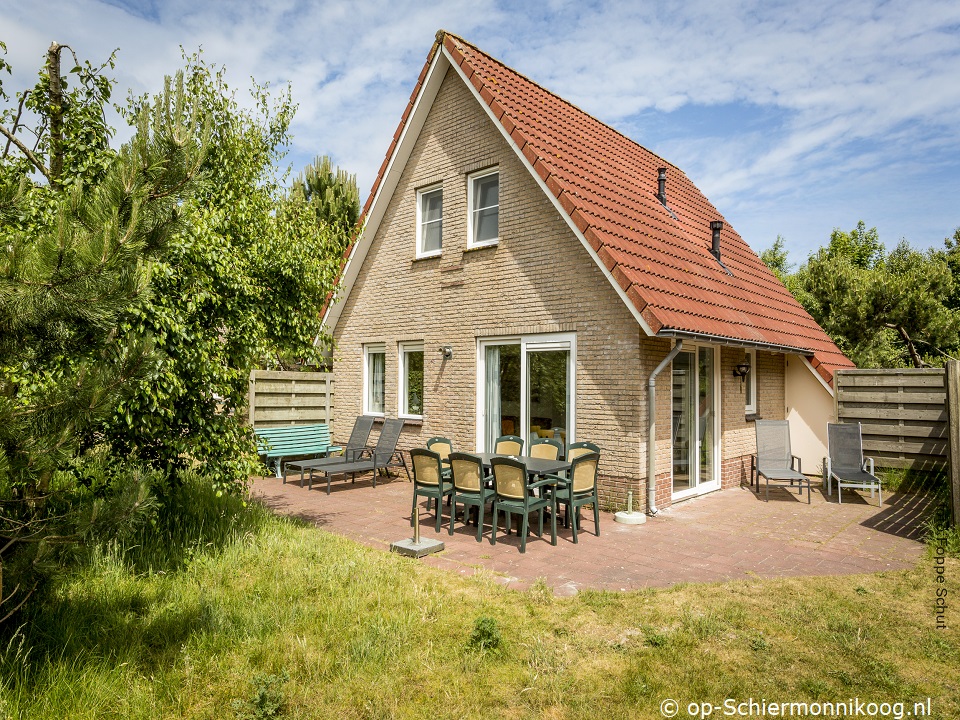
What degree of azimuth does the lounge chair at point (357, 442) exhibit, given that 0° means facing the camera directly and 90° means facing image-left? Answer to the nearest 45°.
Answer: approximately 45°

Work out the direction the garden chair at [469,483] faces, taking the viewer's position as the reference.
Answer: facing away from the viewer and to the right of the viewer

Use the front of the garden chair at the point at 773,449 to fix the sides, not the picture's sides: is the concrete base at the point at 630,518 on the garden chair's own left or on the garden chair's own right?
on the garden chair's own right

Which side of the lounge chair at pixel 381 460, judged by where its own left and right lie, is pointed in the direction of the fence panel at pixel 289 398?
right

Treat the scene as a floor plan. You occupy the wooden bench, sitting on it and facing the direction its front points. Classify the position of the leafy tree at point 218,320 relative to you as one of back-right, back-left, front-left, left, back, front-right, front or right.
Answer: front-right

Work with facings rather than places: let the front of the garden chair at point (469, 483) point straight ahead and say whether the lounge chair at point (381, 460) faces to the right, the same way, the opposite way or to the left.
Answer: the opposite way

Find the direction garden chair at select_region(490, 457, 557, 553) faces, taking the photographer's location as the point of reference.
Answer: facing away from the viewer and to the right of the viewer
